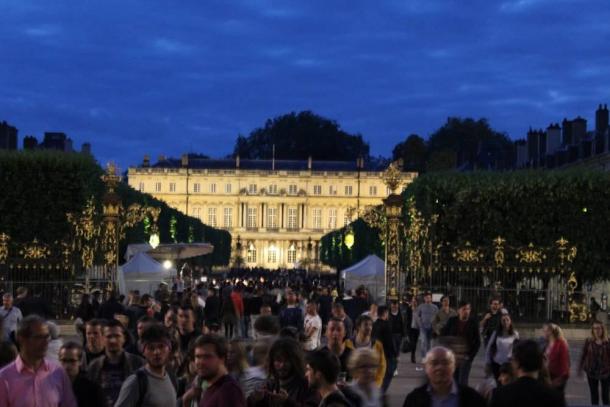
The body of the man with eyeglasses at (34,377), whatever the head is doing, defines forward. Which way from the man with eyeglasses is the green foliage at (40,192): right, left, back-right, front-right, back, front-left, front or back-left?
back-left

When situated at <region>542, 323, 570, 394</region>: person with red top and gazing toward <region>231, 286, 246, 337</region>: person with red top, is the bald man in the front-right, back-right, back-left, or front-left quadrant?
back-left

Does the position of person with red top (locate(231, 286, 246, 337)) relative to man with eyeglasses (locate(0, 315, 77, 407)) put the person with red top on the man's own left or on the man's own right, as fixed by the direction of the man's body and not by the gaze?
on the man's own left

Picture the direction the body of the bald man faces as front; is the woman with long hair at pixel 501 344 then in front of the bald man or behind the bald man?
behind

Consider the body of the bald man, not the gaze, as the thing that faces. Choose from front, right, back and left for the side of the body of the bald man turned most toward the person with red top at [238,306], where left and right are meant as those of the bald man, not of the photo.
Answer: back

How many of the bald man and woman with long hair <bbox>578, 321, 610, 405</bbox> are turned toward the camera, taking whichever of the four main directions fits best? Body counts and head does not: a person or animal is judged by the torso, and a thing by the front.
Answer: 2

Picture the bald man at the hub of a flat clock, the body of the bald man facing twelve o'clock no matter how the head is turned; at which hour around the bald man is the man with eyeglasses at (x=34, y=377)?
The man with eyeglasses is roughly at 3 o'clock from the bald man.

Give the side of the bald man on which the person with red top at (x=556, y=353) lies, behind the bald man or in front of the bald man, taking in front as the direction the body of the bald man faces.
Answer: behind

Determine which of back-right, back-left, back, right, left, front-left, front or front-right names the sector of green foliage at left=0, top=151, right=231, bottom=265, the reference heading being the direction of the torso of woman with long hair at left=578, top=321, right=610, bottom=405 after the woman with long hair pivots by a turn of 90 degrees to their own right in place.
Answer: front-right

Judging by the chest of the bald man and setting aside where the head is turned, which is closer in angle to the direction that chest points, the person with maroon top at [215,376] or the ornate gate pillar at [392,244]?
the person with maroon top
